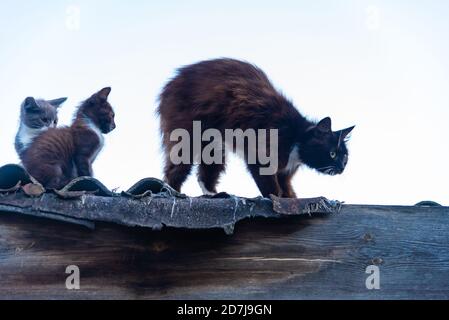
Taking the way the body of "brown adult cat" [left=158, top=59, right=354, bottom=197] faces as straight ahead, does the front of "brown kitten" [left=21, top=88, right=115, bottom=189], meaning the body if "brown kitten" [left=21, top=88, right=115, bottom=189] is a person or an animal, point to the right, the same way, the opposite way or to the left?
the same way

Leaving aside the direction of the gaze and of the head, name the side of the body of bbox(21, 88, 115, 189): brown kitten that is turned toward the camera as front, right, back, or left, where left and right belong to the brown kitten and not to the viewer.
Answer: right

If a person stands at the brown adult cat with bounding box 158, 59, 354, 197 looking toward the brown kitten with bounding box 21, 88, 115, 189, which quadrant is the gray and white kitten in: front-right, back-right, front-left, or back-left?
front-right

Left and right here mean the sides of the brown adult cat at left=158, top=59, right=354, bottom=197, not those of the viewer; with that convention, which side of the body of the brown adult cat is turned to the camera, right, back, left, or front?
right

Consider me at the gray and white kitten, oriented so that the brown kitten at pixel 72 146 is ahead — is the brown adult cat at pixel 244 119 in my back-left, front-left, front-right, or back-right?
front-left

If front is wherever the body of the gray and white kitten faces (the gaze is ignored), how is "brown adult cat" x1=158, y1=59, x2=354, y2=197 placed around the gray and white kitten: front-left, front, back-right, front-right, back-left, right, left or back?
front-left

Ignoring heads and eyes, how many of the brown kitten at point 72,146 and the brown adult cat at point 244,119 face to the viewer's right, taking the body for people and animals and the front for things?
2

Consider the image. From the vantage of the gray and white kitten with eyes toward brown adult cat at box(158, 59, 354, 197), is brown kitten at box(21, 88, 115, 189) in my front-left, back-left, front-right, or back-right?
front-right

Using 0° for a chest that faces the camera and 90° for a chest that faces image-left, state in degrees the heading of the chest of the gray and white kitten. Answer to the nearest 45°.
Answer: approximately 315°
